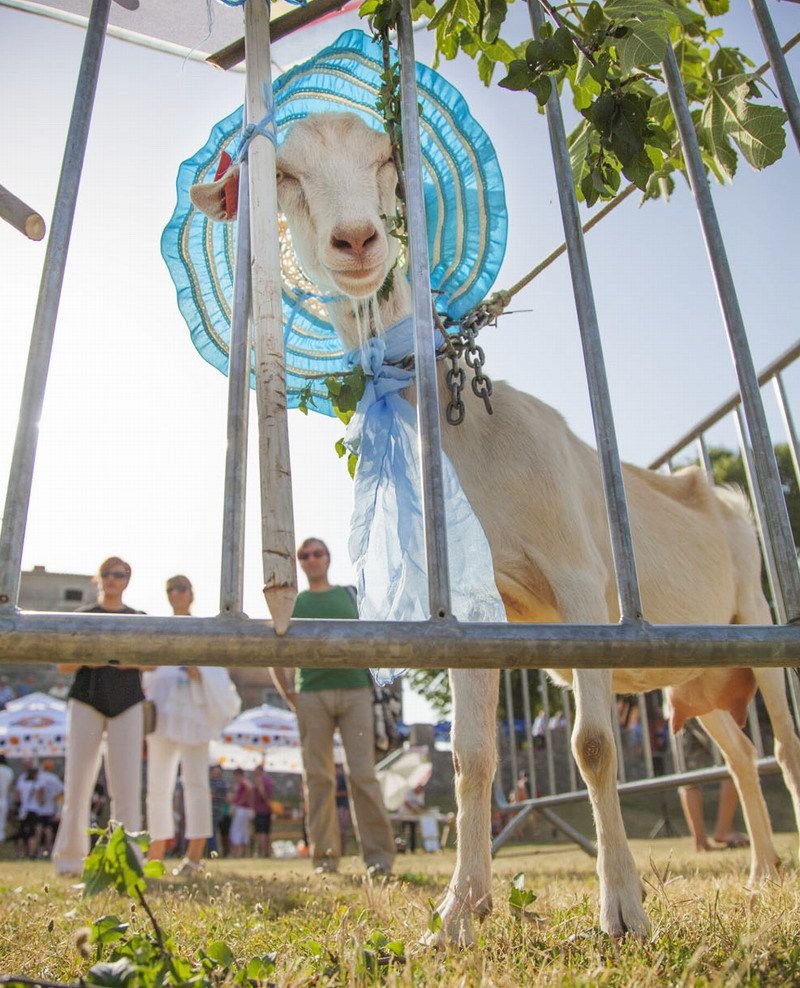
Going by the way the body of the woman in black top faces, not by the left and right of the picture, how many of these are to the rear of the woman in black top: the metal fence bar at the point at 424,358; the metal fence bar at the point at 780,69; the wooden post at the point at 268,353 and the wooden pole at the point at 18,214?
0

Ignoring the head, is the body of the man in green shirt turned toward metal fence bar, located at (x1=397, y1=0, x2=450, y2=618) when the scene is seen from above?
yes

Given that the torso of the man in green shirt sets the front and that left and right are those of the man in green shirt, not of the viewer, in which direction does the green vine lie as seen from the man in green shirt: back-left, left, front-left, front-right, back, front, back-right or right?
front

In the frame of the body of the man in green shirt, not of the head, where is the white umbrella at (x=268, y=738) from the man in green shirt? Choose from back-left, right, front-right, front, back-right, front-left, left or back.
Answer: back

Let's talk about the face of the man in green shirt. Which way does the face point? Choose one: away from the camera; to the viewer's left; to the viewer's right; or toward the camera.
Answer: toward the camera

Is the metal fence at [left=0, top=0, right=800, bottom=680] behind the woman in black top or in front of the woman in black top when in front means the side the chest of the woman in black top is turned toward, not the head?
in front

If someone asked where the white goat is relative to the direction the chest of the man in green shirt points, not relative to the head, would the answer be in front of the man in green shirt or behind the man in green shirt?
in front

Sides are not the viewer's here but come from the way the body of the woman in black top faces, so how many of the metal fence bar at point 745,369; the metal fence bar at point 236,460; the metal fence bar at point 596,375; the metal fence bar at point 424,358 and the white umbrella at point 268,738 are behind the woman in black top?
1

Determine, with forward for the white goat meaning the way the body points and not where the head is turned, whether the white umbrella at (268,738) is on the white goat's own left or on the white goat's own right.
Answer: on the white goat's own right

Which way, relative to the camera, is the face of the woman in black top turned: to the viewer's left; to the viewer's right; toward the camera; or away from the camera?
toward the camera

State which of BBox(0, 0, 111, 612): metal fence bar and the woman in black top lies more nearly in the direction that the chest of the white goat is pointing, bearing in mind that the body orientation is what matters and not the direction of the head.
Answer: the metal fence bar

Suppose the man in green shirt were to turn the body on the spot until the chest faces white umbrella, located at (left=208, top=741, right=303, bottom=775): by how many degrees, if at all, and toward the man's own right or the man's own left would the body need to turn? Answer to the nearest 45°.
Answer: approximately 180°

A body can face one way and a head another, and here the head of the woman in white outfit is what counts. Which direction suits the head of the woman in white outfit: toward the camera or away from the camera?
toward the camera

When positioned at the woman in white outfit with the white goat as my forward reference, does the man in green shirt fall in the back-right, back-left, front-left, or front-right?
front-left

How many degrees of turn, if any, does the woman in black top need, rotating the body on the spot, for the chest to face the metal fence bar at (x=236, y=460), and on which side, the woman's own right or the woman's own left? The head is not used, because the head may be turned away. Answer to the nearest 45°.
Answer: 0° — they already face it

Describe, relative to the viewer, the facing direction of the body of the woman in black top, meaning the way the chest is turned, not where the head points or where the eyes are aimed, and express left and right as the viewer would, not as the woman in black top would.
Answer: facing the viewer

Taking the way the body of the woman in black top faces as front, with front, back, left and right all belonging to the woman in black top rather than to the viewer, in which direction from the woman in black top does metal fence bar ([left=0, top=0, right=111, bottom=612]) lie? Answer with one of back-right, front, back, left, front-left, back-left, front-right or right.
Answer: front

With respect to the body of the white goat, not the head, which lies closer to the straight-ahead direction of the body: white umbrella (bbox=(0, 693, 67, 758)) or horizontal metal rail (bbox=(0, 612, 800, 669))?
the horizontal metal rail

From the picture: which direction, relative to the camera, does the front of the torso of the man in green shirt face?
toward the camera

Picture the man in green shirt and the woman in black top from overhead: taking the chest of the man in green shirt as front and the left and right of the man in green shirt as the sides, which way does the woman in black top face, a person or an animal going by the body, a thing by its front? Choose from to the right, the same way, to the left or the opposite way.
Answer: the same way
